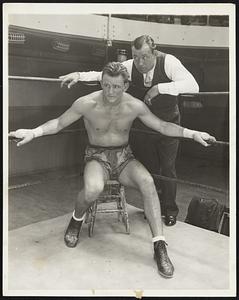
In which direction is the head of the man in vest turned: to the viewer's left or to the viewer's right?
to the viewer's left

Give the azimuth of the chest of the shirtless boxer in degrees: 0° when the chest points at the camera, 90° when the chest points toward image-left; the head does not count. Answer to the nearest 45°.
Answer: approximately 0°

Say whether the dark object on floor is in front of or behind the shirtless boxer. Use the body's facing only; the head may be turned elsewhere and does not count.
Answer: behind
